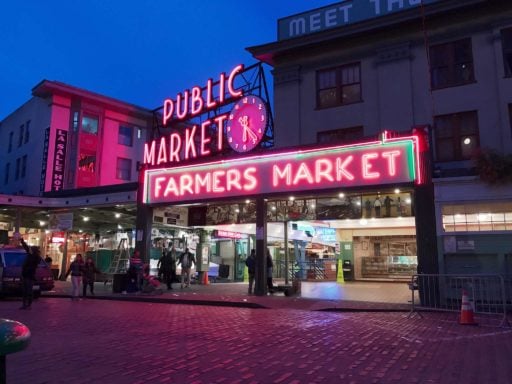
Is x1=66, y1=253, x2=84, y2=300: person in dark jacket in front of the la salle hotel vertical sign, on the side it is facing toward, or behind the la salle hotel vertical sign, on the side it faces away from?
in front

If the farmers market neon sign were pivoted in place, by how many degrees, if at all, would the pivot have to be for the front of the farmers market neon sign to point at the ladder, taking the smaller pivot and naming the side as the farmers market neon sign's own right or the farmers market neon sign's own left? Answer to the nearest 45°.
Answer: approximately 90° to the farmers market neon sign's own right

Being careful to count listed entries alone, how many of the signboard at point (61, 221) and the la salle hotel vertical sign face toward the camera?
2

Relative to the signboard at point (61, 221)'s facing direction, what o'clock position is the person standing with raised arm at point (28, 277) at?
The person standing with raised arm is roughly at 12 o'clock from the signboard.

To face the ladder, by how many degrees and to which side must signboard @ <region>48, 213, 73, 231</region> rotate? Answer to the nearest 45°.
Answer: approximately 90° to its left

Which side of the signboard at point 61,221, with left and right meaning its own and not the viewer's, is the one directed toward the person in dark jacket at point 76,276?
front

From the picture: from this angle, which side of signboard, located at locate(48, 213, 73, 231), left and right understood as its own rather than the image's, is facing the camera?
front

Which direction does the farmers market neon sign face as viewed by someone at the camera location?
facing the viewer and to the left of the viewer

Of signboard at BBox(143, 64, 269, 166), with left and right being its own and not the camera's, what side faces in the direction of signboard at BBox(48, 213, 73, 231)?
right

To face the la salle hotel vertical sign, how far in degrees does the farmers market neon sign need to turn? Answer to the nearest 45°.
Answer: approximately 90° to its right
